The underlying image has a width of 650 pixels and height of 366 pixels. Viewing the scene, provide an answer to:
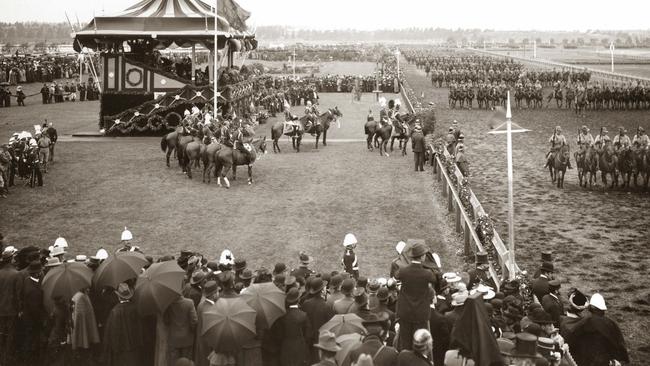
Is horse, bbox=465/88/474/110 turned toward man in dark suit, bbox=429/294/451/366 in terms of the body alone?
yes

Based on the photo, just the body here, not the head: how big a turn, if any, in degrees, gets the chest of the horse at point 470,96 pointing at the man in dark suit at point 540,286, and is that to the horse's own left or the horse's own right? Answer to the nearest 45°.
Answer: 0° — it already faces them

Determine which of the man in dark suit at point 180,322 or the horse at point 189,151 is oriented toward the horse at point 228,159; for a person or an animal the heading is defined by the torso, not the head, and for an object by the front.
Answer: the man in dark suit

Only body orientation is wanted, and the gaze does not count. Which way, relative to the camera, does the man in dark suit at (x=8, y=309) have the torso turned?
away from the camera

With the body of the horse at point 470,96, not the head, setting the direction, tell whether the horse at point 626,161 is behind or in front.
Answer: in front

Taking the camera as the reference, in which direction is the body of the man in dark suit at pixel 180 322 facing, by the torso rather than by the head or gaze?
away from the camera
